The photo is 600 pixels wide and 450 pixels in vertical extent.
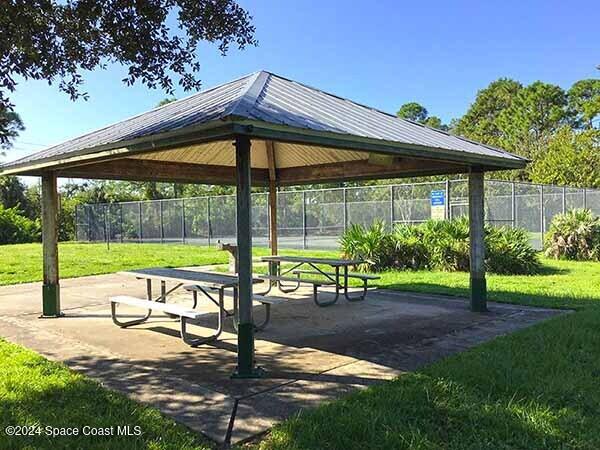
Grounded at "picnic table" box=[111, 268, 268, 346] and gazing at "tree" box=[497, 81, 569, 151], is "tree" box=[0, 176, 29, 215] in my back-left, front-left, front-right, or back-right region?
front-left

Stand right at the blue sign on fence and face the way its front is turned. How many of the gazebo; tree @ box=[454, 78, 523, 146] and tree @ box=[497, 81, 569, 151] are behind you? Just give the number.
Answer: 2

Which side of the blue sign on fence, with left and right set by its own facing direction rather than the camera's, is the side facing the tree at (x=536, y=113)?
back

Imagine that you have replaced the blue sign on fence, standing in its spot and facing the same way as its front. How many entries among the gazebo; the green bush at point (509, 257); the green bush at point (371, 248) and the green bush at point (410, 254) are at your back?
0

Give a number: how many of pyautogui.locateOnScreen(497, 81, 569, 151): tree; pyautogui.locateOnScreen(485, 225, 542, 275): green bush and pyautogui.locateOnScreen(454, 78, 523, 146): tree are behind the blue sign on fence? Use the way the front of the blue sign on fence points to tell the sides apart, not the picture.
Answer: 2

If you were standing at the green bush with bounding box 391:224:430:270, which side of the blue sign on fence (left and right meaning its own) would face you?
front

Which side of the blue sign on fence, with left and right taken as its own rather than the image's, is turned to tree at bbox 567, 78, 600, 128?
back

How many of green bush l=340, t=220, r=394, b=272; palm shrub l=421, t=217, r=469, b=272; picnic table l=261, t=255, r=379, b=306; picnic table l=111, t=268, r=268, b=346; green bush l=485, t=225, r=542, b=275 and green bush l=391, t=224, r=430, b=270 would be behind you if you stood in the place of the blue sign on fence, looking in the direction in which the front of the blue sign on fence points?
0

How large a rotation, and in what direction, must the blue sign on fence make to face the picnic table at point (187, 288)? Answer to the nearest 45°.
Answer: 0° — it already faces it

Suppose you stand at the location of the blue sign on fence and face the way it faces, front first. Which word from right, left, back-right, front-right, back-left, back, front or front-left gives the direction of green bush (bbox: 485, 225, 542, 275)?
front-left

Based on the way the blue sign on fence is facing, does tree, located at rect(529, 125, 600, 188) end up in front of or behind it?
behind

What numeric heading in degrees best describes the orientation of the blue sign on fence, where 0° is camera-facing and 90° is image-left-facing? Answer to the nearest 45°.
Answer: approximately 0°

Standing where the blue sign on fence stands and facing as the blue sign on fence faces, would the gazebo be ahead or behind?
ahead

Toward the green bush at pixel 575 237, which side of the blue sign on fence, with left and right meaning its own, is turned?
left

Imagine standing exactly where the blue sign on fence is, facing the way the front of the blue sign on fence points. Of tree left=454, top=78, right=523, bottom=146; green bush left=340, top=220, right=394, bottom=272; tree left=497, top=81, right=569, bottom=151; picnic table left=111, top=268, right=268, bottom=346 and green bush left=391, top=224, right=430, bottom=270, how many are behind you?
2

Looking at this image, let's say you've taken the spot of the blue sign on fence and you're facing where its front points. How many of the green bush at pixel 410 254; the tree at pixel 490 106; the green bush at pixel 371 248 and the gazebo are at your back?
1
